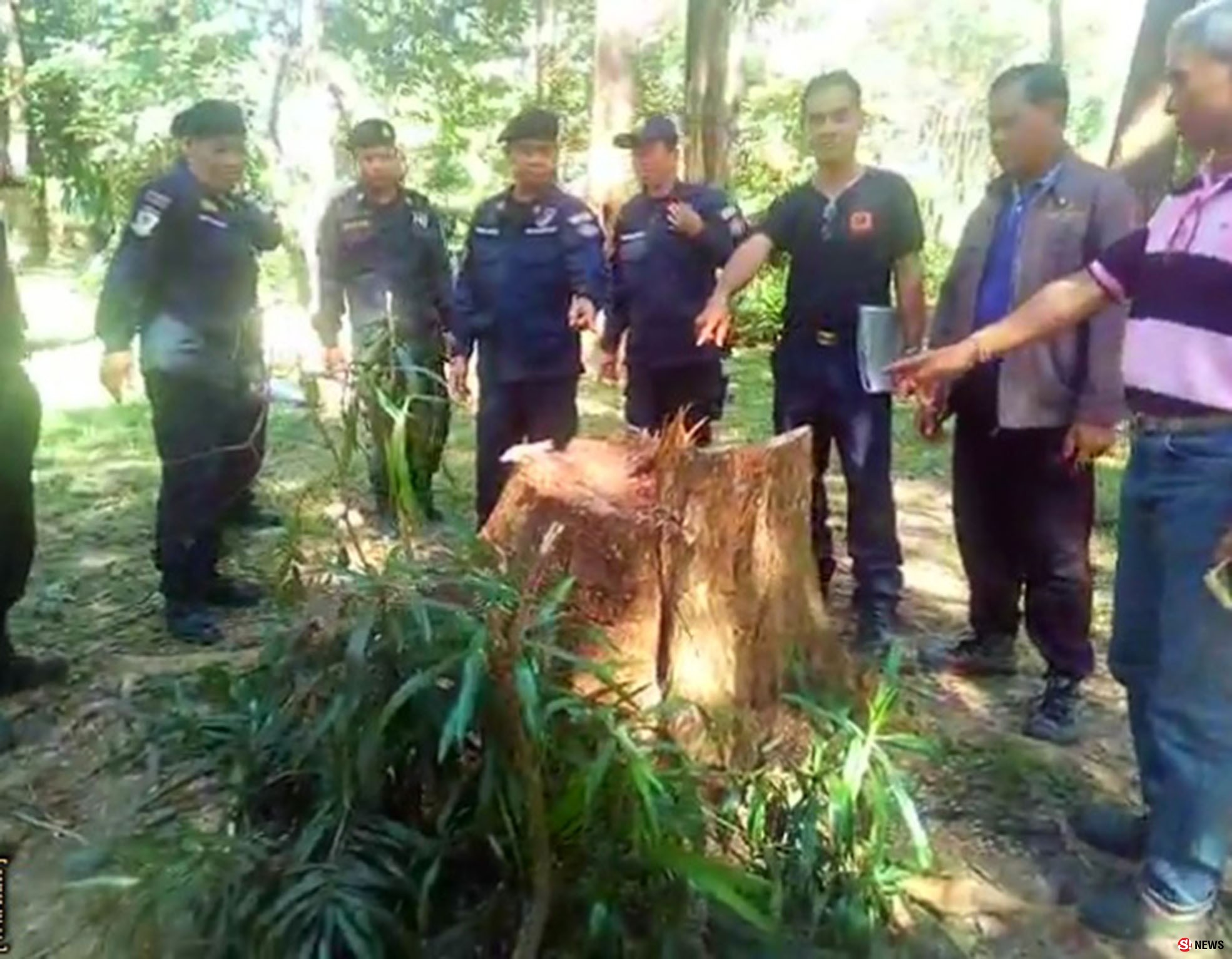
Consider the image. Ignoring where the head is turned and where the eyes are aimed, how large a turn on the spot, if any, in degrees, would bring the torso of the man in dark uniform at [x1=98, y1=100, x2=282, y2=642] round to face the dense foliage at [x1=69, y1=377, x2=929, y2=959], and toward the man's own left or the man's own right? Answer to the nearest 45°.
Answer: approximately 45° to the man's own right

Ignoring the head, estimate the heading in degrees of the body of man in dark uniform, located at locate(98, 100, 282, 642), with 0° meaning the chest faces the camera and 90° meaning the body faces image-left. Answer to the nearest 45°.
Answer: approximately 315°

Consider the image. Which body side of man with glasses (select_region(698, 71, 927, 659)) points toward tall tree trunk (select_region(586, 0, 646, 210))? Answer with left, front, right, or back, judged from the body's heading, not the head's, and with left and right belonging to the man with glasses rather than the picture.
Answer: back

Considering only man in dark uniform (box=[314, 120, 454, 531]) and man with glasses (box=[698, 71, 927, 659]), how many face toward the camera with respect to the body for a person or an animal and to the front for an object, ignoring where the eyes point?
2

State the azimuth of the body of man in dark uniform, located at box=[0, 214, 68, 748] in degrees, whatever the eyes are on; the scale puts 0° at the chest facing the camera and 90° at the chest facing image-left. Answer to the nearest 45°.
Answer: approximately 270°

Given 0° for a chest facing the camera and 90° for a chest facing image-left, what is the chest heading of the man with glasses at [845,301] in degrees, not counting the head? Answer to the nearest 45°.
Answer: approximately 0°
